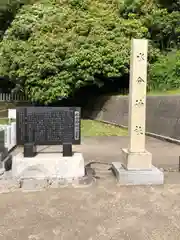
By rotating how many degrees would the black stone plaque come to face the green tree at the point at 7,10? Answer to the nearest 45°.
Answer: approximately 180°

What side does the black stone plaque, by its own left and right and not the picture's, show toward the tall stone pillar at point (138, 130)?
left

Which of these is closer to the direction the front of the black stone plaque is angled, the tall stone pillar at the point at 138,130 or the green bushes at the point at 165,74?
the tall stone pillar

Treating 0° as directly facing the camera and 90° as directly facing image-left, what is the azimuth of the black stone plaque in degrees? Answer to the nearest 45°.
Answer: approximately 0°

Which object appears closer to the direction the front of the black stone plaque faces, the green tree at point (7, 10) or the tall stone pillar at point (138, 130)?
the tall stone pillar

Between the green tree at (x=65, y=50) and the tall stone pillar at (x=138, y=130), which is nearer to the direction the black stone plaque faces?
the tall stone pillar

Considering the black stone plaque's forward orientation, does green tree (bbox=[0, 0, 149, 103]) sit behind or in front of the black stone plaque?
behind

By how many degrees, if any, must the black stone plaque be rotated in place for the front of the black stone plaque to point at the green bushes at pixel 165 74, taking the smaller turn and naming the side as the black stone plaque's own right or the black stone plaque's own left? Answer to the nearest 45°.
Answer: approximately 135° to the black stone plaque's own left
